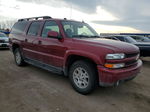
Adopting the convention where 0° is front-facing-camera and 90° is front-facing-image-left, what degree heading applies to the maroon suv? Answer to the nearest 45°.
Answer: approximately 315°
